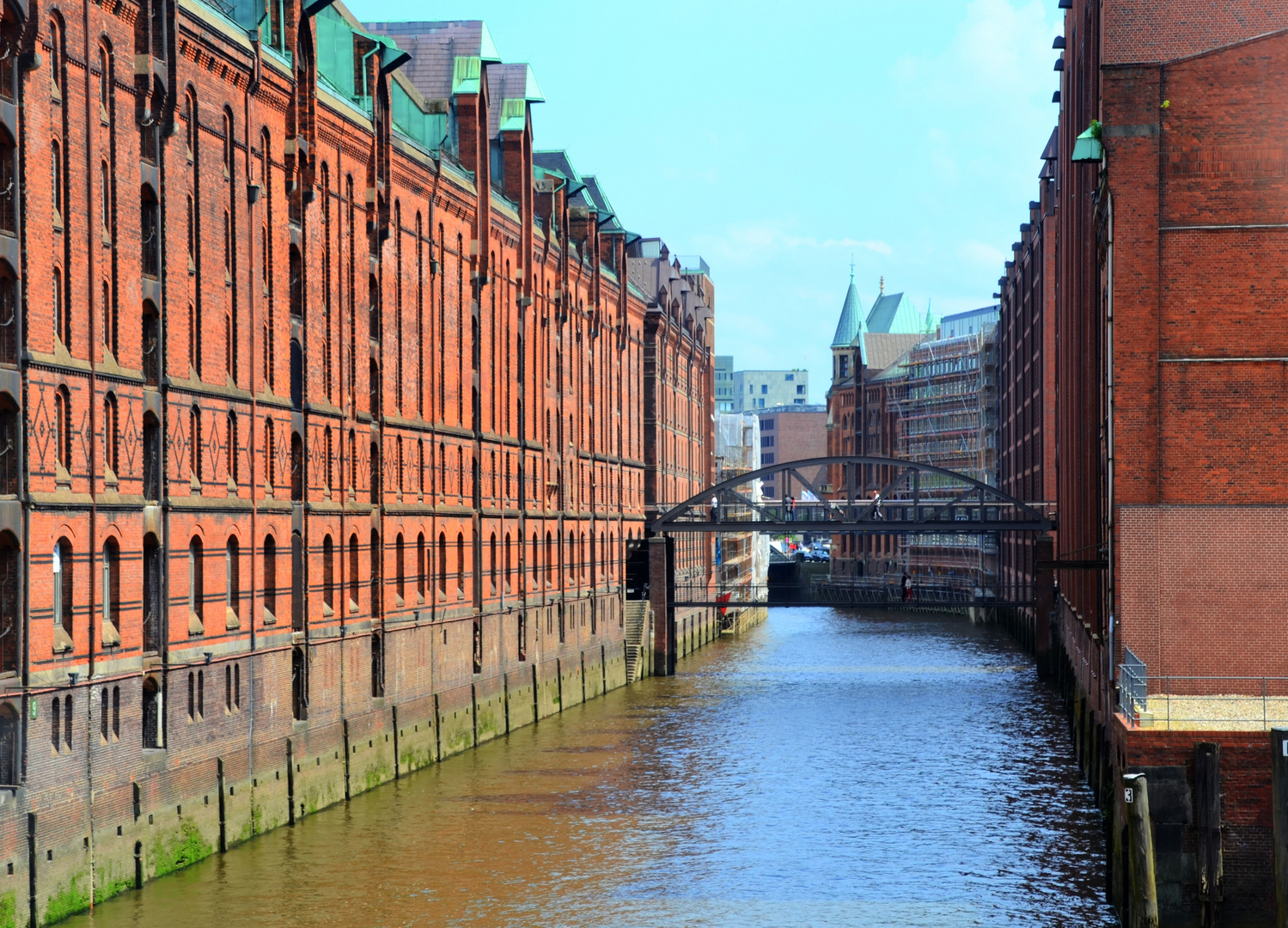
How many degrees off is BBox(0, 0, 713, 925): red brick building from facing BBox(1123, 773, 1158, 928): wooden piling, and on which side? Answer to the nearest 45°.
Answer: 0° — it already faces it

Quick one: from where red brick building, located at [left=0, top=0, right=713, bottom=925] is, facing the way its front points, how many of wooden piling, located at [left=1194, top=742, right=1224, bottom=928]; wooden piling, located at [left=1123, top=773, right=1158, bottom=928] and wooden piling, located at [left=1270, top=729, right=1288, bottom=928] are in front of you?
3

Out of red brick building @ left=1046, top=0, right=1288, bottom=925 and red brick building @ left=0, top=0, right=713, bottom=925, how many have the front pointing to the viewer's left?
1

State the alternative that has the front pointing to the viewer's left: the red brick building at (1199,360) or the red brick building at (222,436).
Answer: the red brick building at (1199,360)

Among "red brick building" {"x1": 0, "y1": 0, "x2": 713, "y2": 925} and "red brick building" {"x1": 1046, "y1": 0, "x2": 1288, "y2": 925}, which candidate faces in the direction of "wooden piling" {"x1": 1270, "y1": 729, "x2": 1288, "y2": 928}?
"red brick building" {"x1": 0, "y1": 0, "x2": 713, "y2": 925}

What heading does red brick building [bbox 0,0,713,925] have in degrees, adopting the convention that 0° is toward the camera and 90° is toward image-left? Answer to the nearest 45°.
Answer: approximately 315°

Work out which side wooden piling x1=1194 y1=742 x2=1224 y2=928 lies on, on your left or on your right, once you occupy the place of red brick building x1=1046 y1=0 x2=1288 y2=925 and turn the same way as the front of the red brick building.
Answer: on your left

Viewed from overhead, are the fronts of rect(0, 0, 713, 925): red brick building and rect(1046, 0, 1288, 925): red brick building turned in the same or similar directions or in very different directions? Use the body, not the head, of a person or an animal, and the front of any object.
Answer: very different directions

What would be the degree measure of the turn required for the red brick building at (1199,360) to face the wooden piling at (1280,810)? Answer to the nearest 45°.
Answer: approximately 90° to its left

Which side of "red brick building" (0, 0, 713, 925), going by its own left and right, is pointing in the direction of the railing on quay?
front

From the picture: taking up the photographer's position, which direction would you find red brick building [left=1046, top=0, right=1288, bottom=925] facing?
facing to the left of the viewer
